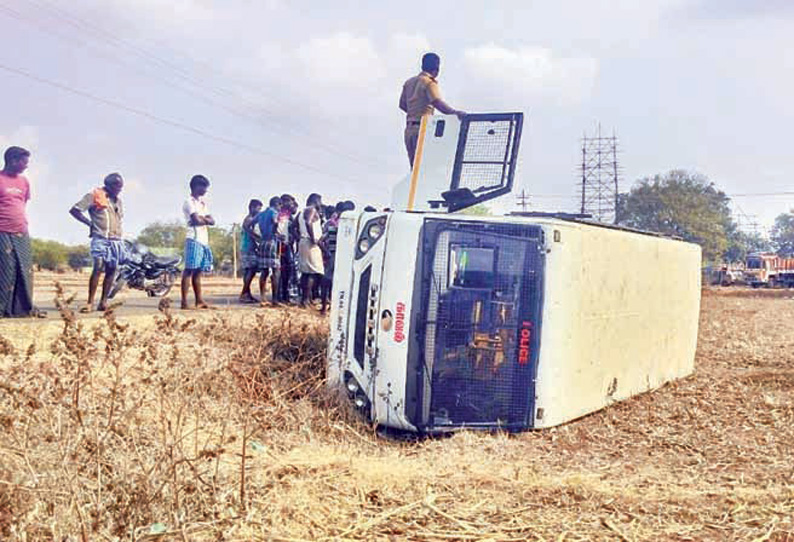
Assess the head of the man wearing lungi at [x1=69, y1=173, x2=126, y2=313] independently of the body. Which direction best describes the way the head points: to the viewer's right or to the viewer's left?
to the viewer's right

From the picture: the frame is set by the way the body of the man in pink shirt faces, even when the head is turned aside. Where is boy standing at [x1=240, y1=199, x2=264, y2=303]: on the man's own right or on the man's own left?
on the man's own left

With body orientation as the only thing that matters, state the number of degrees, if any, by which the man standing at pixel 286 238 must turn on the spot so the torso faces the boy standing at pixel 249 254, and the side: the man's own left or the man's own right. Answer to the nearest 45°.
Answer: approximately 135° to the man's own left

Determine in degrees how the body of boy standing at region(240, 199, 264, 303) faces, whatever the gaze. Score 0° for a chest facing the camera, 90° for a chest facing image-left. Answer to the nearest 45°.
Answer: approximately 270°

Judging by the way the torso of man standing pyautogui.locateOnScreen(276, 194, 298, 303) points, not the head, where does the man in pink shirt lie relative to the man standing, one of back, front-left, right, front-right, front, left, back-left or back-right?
back-right

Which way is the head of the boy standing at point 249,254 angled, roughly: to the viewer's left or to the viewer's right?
to the viewer's right

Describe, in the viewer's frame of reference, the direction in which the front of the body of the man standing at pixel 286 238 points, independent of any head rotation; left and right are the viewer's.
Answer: facing to the right of the viewer

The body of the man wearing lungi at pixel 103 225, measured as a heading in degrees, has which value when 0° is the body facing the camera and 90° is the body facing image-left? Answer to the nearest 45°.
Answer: approximately 315°

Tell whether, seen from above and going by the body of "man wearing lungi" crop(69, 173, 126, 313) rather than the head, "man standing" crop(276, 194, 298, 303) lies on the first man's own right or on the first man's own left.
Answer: on the first man's own left
